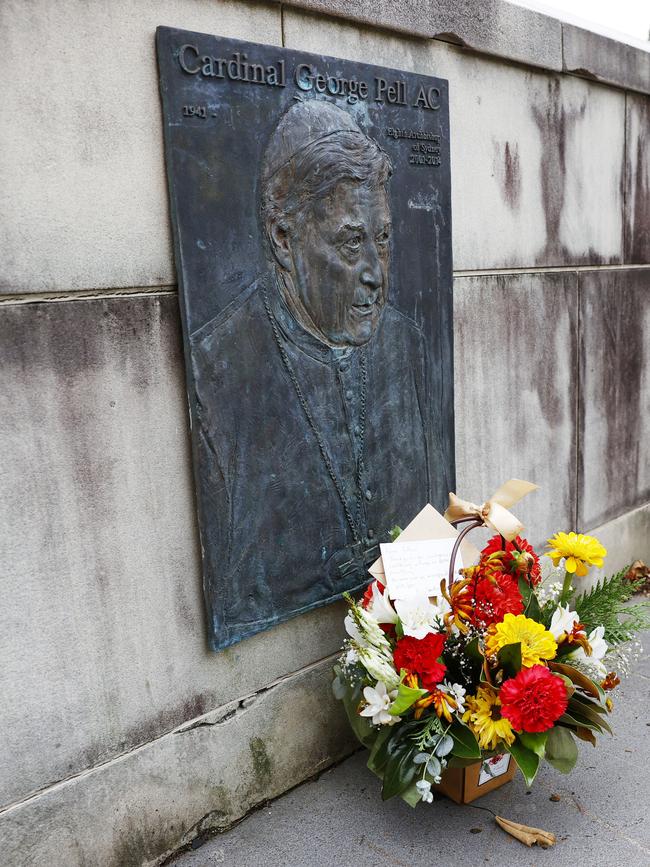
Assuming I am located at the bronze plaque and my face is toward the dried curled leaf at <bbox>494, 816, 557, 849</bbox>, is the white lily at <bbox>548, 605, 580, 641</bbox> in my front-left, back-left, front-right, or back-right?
front-left

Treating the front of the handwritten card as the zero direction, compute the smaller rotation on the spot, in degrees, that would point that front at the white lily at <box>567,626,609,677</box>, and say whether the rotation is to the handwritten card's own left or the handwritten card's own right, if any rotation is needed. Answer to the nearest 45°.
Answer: approximately 90° to the handwritten card's own left

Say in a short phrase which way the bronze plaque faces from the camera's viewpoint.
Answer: facing the viewer and to the right of the viewer

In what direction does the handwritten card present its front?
toward the camera

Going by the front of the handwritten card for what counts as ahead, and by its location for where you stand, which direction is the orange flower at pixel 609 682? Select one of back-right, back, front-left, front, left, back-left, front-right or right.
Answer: left
